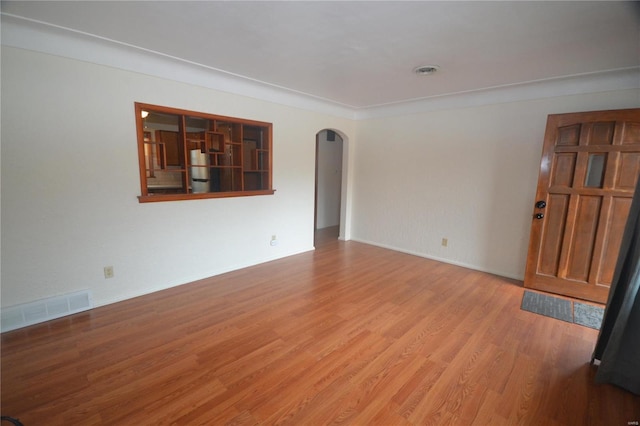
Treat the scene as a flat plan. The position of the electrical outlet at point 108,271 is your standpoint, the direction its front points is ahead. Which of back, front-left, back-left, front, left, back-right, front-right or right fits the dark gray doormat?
front-left

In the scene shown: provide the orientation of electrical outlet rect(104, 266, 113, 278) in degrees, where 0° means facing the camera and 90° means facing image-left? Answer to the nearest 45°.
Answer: approximately 0°

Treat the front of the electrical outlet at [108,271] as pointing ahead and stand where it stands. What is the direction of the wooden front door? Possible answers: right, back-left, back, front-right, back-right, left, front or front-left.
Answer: front-left
